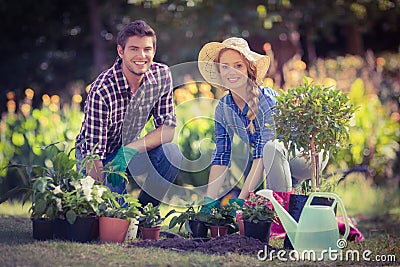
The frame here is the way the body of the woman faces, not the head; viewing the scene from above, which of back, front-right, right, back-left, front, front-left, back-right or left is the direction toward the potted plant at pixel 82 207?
front

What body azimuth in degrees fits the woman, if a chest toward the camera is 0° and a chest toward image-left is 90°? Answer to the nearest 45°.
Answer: approximately 45°

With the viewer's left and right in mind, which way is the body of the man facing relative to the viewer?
facing the viewer and to the right of the viewer

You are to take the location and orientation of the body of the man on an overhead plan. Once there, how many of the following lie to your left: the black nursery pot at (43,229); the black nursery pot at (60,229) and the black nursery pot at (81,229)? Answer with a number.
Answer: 0

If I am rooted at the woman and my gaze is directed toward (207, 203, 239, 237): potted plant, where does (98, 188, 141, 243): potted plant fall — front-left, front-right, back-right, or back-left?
front-right

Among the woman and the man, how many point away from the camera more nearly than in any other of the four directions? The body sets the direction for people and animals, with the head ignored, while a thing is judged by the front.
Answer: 0

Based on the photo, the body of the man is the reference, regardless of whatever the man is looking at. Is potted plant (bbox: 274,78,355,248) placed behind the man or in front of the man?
in front

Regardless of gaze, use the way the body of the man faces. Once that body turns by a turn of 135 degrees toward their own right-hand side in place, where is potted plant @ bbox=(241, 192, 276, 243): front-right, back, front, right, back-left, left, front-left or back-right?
back-left

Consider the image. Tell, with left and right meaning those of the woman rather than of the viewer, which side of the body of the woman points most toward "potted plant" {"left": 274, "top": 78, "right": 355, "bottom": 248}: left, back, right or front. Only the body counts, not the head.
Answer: left

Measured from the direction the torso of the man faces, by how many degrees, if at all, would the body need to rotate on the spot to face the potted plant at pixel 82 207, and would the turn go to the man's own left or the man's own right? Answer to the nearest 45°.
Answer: approximately 90° to the man's own right

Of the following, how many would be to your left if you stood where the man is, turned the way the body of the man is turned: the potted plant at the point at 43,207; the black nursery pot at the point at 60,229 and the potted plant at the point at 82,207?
0

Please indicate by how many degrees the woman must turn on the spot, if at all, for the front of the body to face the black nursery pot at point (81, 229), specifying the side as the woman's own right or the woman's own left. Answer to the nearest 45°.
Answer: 0° — they already face it
